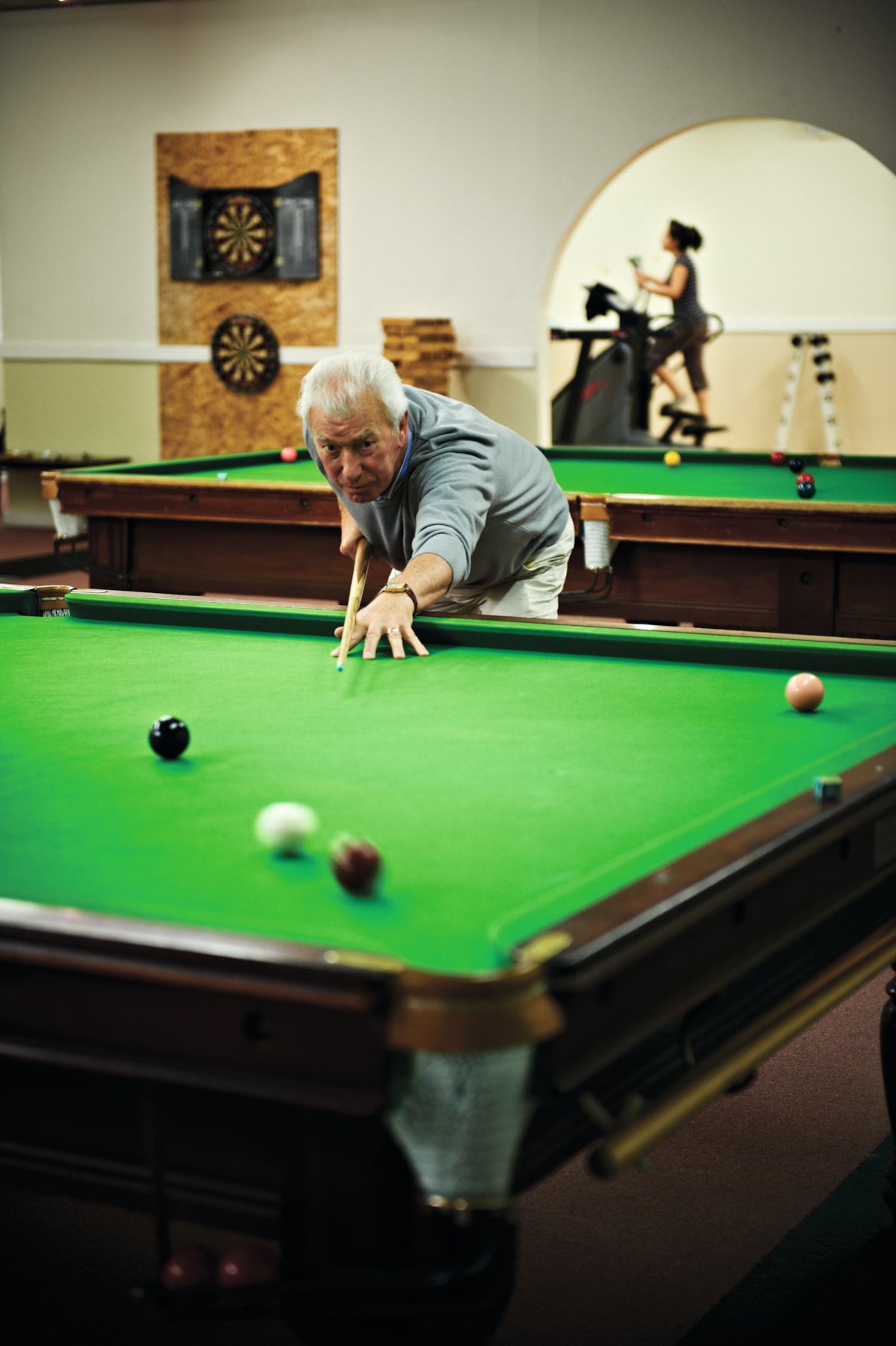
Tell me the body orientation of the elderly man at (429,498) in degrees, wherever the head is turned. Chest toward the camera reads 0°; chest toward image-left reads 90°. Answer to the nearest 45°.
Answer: approximately 45°

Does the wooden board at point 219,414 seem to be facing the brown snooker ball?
yes

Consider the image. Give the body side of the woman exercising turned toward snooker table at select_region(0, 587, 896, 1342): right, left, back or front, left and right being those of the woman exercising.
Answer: left

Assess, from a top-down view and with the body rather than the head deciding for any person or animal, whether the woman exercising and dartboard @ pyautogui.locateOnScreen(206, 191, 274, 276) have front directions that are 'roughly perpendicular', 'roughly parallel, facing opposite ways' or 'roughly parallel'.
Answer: roughly perpendicular

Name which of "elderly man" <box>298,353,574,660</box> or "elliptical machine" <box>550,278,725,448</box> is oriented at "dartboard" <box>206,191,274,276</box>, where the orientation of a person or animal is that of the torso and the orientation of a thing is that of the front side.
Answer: the elliptical machine

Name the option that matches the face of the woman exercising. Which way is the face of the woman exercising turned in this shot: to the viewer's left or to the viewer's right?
to the viewer's left

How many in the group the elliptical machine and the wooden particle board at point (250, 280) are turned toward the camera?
1

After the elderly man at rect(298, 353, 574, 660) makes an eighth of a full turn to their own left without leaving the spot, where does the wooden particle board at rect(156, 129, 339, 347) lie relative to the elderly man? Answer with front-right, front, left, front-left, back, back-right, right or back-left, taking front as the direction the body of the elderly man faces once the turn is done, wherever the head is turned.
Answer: back

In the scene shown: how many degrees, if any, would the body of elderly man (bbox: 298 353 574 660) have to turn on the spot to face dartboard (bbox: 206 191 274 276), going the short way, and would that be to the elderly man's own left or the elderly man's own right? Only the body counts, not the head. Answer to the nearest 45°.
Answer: approximately 135° to the elderly man's own right

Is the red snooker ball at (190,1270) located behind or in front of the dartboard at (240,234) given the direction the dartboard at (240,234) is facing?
in front

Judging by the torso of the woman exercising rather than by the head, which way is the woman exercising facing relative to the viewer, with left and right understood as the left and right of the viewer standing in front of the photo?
facing to the left of the viewer

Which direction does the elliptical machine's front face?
to the viewer's left

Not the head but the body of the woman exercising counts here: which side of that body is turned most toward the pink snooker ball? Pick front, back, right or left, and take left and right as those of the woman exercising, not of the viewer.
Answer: left
